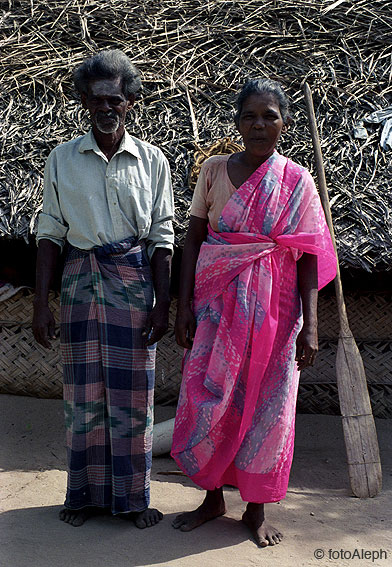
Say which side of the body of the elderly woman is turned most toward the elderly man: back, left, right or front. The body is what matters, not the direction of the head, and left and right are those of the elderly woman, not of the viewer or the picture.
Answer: right

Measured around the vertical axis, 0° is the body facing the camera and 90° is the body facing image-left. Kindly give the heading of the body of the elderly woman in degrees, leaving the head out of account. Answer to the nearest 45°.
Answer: approximately 0°

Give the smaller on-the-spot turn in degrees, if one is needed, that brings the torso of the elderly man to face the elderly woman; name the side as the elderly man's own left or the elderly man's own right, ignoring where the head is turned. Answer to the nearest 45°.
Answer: approximately 90° to the elderly man's own left

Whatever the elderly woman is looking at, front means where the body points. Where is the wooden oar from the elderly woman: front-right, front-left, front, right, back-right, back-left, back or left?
back-left

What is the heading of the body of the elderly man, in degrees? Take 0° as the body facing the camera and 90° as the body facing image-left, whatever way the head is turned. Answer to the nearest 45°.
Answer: approximately 0°

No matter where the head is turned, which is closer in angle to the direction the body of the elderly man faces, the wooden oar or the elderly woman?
the elderly woman

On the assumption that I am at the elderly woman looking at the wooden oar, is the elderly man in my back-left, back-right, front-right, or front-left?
back-left
